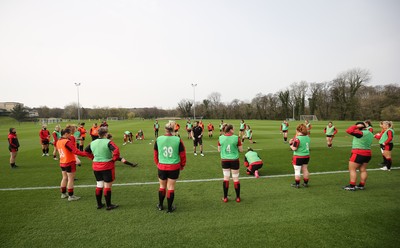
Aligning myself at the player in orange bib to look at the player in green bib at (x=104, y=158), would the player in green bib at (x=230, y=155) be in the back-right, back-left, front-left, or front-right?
front-left

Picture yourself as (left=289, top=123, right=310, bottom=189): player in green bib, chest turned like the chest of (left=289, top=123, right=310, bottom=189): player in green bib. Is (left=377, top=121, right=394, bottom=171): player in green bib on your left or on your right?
on your right

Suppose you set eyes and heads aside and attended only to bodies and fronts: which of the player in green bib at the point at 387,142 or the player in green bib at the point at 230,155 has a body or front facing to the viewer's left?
the player in green bib at the point at 387,142

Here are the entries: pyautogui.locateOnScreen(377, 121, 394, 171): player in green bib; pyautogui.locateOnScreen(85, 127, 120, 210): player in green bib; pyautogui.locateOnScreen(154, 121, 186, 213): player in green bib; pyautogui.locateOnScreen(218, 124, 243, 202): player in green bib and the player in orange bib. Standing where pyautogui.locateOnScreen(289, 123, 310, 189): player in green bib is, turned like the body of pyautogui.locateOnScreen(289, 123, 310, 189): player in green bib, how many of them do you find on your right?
1

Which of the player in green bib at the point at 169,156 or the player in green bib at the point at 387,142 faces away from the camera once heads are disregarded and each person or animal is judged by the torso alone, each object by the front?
the player in green bib at the point at 169,156

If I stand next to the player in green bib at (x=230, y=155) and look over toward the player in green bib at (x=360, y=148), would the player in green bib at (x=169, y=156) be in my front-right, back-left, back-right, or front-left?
back-right

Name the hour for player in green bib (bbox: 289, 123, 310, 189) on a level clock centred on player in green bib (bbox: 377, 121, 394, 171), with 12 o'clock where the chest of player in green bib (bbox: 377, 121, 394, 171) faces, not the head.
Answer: player in green bib (bbox: 289, 123, 310, 189) is roughly at 10 o'clock from player in green bib (bbox: 377, 121, 394, 171).

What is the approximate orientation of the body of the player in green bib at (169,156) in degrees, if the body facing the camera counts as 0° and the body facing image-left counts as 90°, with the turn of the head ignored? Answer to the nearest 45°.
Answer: approximately 180°

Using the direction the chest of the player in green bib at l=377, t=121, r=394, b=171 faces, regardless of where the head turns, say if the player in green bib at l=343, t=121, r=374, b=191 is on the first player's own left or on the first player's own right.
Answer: on the first player's own left

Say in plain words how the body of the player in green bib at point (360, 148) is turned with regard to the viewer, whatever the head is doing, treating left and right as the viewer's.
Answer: facing away from the viewer and to the left of the viewer

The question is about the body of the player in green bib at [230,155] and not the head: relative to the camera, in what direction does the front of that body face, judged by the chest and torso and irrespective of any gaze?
away from the camera

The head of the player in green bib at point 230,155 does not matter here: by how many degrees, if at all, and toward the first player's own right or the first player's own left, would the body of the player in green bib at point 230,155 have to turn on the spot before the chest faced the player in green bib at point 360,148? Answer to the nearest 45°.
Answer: approximately 90° to the first player's own right

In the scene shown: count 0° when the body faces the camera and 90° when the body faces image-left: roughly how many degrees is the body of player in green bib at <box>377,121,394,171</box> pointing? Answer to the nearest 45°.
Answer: approximately 90°

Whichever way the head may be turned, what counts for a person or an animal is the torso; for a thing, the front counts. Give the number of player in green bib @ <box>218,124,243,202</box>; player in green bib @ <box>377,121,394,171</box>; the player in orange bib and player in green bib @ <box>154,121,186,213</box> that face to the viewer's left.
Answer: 1
